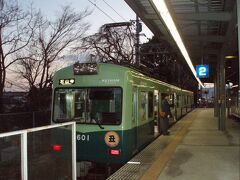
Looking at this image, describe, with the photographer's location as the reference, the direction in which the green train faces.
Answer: facing the viewer and to the left of the viewer

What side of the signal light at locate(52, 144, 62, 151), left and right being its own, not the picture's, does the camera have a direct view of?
front

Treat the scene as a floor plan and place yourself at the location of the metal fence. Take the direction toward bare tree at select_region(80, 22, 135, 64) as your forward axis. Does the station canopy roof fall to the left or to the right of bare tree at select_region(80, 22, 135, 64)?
right

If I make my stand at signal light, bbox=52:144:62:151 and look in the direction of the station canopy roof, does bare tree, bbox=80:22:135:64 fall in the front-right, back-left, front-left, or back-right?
front-left

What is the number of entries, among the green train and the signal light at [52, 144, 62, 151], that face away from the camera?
0

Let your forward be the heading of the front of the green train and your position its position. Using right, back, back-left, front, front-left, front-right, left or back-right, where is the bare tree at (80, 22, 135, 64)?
back-right

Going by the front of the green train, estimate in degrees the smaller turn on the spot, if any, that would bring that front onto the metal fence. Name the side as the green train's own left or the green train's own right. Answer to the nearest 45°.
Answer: approximately 45° to the green train's own left

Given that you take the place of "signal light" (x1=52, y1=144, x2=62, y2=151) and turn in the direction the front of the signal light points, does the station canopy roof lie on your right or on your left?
on your left

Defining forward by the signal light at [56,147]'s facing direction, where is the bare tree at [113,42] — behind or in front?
behind
